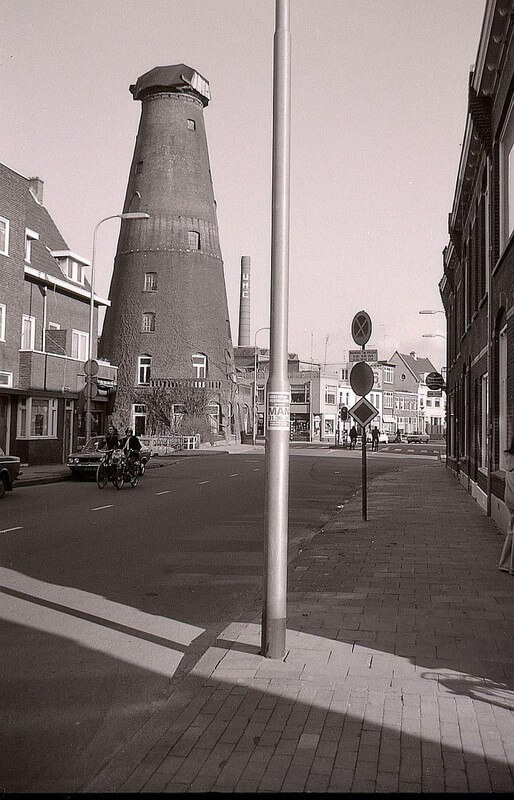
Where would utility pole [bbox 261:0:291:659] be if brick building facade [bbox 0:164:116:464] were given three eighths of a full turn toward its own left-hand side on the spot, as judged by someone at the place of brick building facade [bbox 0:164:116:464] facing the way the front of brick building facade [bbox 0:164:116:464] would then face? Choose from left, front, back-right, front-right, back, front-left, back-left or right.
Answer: back

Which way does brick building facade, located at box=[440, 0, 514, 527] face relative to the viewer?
to the viewer's left

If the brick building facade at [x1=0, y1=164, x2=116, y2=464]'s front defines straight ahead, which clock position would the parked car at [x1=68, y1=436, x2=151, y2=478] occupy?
The parked car is roughly at 1 o'clock from the brick building facade.

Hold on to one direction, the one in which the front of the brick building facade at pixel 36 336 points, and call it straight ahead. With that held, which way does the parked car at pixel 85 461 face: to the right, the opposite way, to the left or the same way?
to the right

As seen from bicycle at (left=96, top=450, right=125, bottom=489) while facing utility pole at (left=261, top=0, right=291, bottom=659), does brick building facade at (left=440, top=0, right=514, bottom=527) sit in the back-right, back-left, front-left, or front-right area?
front-left

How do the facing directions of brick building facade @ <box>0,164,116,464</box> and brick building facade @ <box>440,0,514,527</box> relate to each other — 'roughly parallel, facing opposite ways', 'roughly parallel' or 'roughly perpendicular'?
roughly parallel, facing opposite ways

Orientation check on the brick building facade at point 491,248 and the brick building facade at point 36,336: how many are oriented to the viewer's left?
1

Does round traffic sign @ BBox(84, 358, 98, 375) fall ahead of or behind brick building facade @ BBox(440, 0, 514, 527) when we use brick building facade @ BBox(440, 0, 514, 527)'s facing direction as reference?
ahead

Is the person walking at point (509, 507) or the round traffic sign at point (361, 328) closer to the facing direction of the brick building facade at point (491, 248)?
the round traffic sign

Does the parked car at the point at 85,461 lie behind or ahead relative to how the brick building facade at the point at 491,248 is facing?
ahead

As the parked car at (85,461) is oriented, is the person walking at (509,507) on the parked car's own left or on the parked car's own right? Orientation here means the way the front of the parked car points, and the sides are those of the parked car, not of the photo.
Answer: on the parked car's own left

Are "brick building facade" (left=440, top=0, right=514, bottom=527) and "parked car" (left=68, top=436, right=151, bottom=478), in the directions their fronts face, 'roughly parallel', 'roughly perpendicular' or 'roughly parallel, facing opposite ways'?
roughly perpendicular

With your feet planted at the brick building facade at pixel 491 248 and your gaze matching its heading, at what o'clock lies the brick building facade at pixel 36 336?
the brick building facade at pixel 36 336 is roughly at 1 o'clock from the brick building facade at pixel 491 248.

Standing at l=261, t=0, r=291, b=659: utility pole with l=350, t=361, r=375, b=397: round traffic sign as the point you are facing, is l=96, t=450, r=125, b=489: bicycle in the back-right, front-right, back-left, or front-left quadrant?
front-left

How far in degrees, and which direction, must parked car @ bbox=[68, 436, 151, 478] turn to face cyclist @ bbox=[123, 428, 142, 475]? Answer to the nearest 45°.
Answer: approximately 90° to its left

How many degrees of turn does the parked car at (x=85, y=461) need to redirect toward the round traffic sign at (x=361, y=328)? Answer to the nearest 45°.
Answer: approximately 90° to its left

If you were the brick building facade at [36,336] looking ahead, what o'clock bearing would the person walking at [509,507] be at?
The person walking is roughly at 1 o'clock from the brick building facade.

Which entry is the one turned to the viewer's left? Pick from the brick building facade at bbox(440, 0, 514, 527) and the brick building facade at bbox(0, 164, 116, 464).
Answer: the brick building facade at bbox(440, 0, 514, 527)
